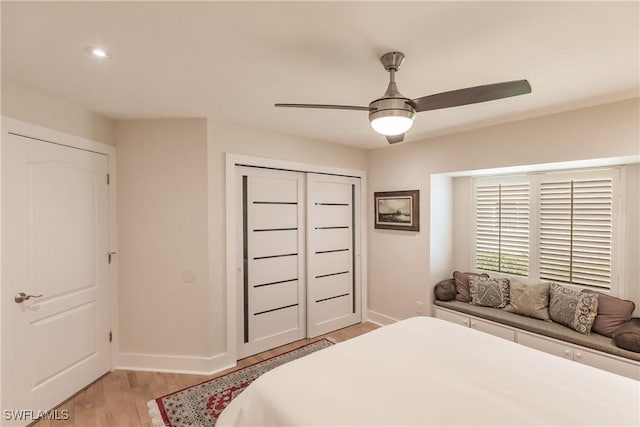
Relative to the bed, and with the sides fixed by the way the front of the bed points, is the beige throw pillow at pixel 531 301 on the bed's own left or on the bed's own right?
on the bed's own right

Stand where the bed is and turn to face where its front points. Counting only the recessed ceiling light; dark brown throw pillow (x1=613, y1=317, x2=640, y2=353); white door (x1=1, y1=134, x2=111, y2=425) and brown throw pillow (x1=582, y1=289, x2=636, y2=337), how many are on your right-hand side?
2

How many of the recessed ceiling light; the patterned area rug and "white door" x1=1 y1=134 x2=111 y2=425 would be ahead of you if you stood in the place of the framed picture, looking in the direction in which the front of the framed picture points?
3

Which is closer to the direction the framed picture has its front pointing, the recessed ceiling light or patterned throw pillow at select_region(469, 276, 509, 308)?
the recessed ceiling light

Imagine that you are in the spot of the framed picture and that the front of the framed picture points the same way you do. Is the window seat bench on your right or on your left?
on your left

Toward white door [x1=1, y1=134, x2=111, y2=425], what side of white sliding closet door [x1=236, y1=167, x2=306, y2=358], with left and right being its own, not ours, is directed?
right

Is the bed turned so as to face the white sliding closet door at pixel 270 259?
yes

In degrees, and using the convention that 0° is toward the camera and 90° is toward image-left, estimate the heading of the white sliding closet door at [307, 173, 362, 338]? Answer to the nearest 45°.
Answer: approximately 315°

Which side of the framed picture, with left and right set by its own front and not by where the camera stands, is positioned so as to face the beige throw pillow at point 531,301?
left

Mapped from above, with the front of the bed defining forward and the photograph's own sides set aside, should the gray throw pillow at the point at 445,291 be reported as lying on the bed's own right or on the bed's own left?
on the bed's own right

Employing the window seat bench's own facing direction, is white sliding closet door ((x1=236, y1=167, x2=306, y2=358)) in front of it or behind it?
in front

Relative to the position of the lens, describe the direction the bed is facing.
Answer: facing away from the viewer and to the left of the viewer

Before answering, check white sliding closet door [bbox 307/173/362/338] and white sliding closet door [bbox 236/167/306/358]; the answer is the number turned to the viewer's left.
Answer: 0

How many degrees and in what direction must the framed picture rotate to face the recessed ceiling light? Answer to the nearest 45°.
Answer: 0° — it already faces it
